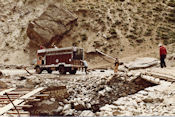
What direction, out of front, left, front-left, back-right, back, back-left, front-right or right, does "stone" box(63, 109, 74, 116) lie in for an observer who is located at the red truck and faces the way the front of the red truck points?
back-left

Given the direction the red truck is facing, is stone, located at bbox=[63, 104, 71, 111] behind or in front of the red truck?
behind

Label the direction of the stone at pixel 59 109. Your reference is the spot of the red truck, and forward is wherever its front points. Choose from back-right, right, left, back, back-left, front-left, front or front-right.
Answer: back-left

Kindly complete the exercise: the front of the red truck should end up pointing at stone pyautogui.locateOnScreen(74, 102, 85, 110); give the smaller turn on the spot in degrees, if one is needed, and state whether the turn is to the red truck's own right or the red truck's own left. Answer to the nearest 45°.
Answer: approximately 135° to the red truck's own left
